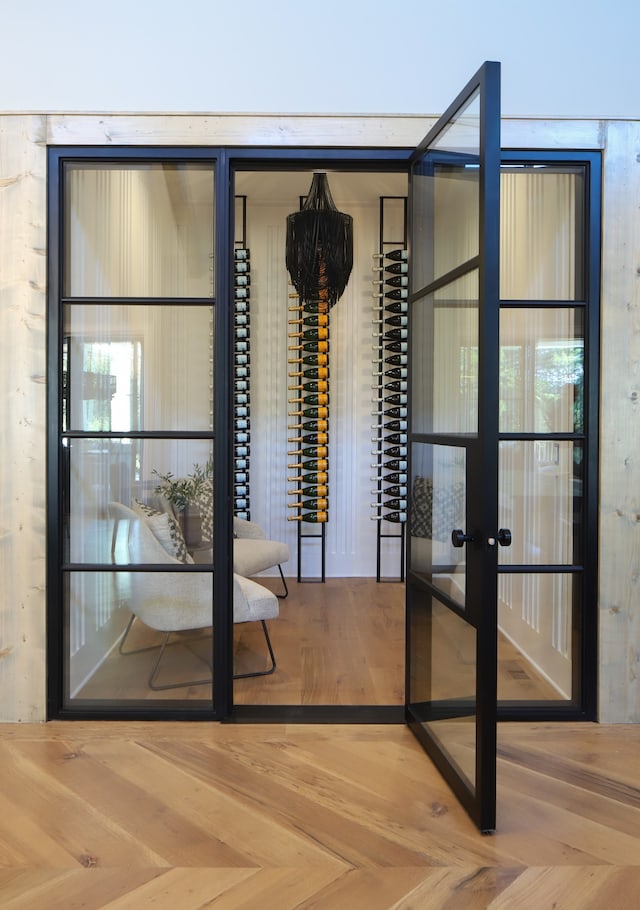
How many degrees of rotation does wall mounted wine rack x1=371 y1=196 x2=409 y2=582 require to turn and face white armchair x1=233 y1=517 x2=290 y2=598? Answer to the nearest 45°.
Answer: approximately 45° to its right

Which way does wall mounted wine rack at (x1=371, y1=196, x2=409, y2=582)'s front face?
toward the camera

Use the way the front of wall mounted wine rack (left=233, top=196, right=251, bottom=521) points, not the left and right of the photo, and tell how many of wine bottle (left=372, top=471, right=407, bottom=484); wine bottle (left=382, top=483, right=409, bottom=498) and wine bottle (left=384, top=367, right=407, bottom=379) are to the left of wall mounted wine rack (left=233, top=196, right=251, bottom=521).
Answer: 3

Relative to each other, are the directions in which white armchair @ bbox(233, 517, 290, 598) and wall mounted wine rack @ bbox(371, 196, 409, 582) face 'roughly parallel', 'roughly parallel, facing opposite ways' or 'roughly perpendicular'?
roughly perpendicular

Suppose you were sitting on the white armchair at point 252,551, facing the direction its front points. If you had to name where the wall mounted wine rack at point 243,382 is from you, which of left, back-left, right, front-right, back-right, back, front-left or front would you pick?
left

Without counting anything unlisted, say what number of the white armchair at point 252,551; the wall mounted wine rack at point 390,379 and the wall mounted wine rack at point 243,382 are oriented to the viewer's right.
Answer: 1

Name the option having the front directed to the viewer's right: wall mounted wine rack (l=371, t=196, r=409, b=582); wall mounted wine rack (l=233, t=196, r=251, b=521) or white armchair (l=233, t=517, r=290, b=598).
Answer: the white armchair

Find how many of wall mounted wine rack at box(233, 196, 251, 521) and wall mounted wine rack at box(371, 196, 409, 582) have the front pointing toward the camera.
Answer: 2

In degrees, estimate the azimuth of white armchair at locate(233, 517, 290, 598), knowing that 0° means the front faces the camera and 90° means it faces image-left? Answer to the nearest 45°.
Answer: approximately 270°

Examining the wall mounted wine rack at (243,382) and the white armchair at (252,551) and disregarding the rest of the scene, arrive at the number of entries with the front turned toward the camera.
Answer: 1

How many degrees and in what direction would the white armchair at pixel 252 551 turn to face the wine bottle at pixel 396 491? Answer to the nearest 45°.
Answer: approximately 45° to its left

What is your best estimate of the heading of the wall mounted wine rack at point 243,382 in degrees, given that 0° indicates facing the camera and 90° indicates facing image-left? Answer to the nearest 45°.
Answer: approximately 0°

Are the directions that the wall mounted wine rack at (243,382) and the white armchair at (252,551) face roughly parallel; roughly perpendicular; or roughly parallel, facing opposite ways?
roughly perpendicular
